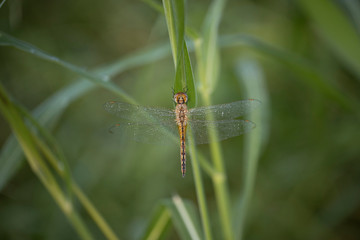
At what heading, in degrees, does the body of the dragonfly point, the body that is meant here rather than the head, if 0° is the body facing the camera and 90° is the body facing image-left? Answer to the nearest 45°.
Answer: approximately 180°
